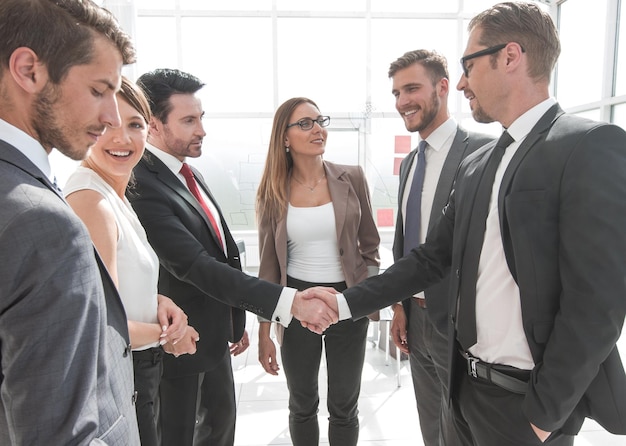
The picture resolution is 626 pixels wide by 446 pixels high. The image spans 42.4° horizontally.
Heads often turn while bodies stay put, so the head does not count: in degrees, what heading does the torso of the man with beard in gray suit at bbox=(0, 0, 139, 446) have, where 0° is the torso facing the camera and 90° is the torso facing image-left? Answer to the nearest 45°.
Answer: approximately 270°

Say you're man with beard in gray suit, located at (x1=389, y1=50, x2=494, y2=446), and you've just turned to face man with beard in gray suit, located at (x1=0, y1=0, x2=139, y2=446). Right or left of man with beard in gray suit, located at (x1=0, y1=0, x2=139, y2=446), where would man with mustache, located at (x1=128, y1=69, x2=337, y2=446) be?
right

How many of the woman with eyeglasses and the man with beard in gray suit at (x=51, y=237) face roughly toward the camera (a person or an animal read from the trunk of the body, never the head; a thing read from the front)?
1

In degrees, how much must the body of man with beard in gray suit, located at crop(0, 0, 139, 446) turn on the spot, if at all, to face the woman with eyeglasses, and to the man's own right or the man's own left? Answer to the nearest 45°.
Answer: approximately 45° to the man's own left

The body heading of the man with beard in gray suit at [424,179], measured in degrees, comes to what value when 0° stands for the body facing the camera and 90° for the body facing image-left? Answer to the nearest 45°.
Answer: approximately 45°

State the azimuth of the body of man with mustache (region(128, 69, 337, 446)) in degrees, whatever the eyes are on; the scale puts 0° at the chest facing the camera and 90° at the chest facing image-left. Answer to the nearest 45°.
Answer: approximately 315°

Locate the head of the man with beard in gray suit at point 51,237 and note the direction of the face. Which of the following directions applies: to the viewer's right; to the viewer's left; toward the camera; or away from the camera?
to the viewer's right

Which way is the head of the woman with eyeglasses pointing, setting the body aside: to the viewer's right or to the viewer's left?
to the viewer's right
